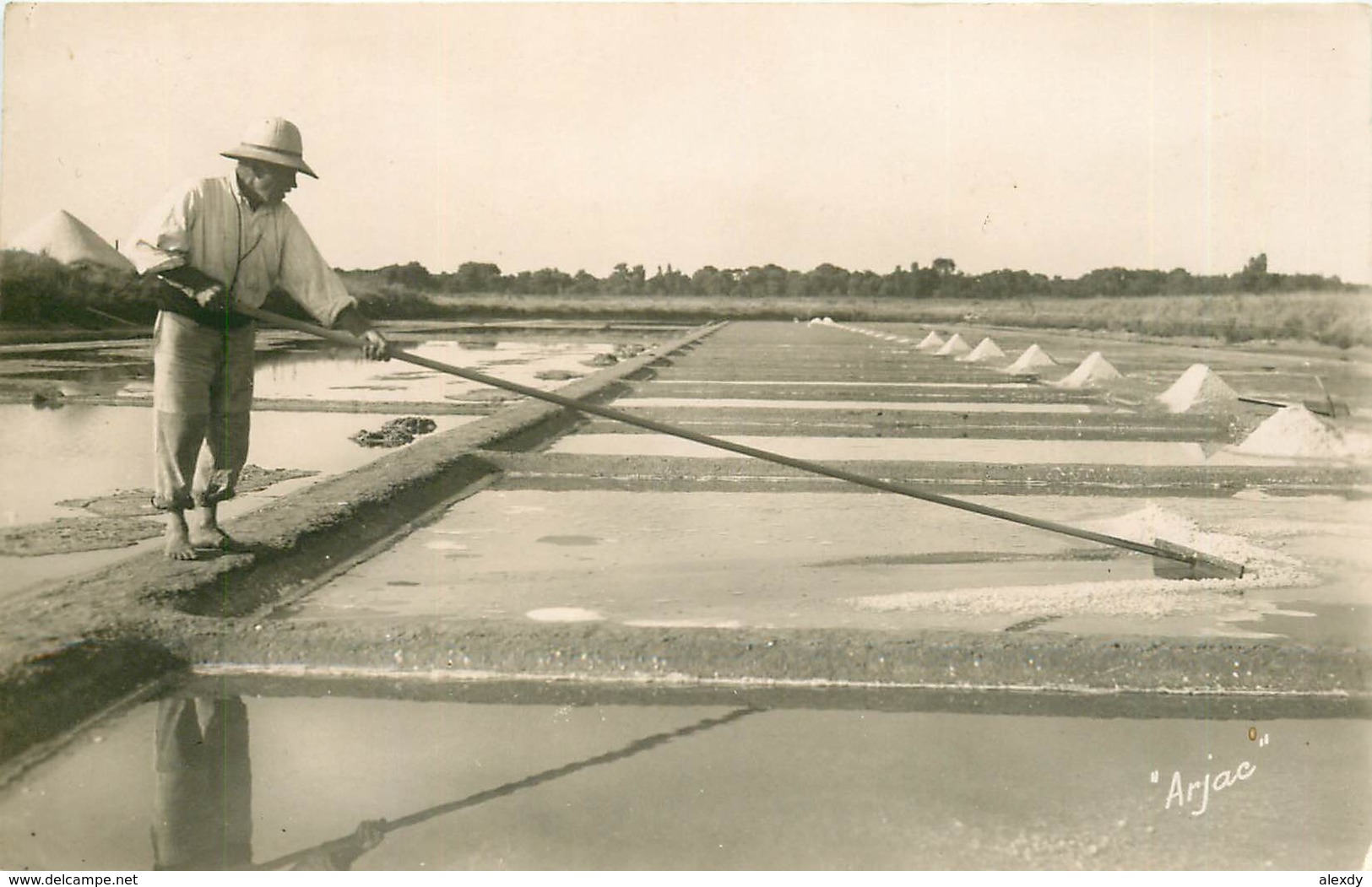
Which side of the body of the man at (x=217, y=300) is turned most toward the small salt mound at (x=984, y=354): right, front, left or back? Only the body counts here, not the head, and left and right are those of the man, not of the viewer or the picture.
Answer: left

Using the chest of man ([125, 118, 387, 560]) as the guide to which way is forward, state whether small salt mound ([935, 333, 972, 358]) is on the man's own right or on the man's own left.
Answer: on the man's own left

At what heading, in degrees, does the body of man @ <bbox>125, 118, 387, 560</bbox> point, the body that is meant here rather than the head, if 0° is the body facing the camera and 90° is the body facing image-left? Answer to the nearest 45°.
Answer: approximately 315°

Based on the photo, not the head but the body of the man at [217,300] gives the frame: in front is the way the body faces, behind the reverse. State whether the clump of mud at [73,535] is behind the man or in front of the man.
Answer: behind

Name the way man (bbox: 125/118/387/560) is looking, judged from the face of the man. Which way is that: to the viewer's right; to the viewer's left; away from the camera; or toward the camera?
to the viewer's right

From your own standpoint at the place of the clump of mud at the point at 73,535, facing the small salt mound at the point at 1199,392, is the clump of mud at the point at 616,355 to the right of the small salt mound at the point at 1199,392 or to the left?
left
